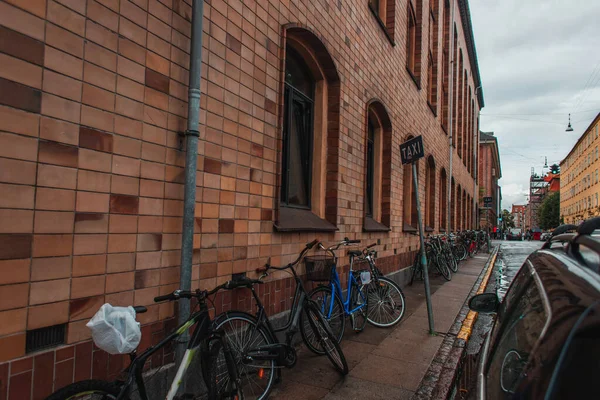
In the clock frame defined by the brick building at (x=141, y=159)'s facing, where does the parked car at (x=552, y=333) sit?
The parked car is roughly at 12 o'clock from the brick building.

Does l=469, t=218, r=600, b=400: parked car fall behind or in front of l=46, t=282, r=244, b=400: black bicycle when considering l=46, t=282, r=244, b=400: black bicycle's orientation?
in front

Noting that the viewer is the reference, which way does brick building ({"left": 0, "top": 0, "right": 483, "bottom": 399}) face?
facing the viewer and to the right of the viewer
